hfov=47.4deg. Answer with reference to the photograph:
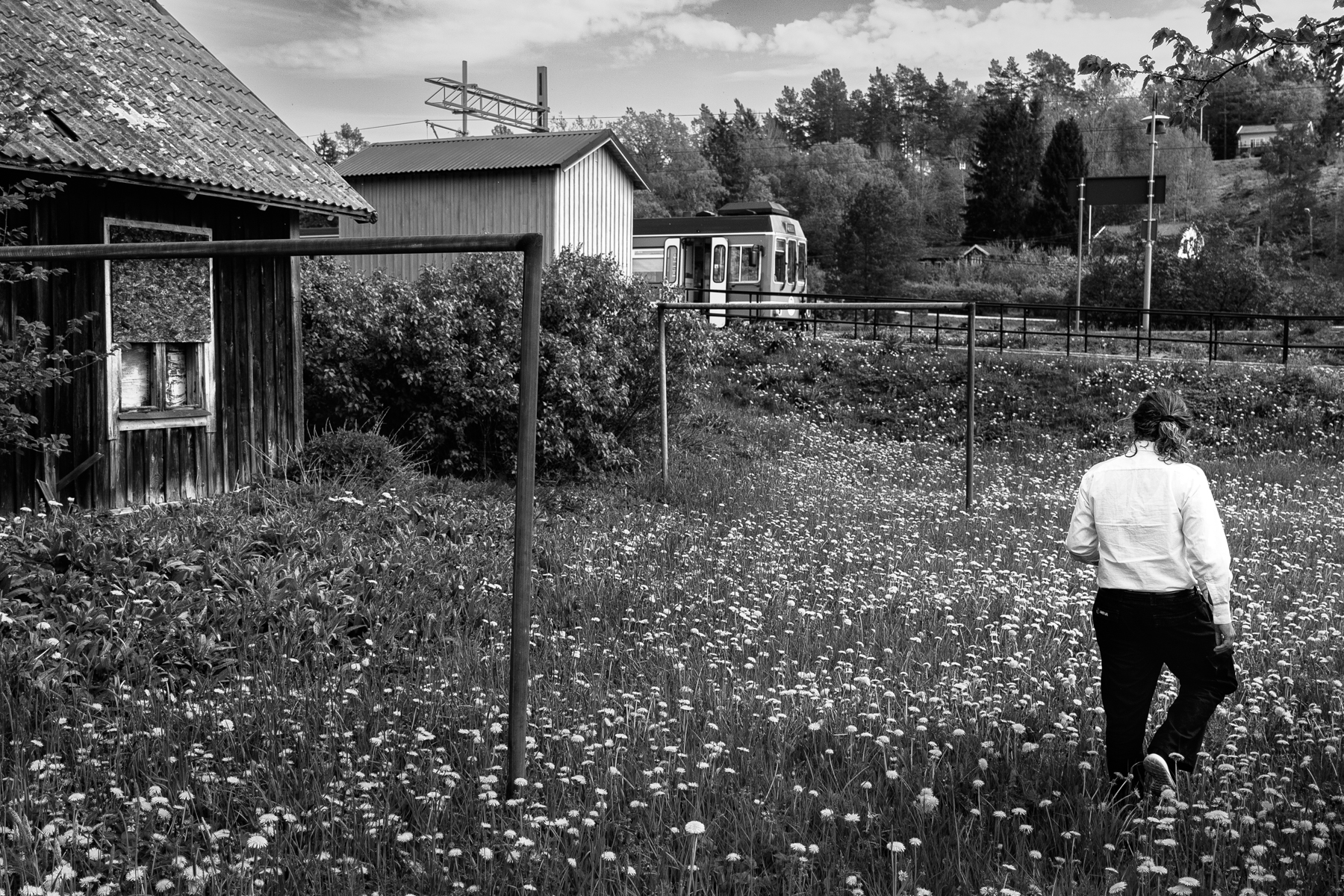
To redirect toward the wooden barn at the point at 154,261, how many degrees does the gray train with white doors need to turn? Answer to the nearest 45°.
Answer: approximately 45° to its right

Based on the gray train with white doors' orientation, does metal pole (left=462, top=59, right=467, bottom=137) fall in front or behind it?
behind

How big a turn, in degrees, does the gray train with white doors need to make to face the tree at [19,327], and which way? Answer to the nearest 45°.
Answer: approximately 45° to its right

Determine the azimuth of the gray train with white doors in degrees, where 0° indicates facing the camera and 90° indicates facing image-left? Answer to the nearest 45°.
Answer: approximately 315°

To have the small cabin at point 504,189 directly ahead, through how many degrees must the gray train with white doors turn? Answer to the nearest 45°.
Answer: approximately 90° to its right

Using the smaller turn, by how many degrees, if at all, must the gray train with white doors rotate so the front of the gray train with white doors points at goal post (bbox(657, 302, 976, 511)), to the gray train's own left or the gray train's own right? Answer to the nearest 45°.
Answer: approximately 45° to the gray train's own right
